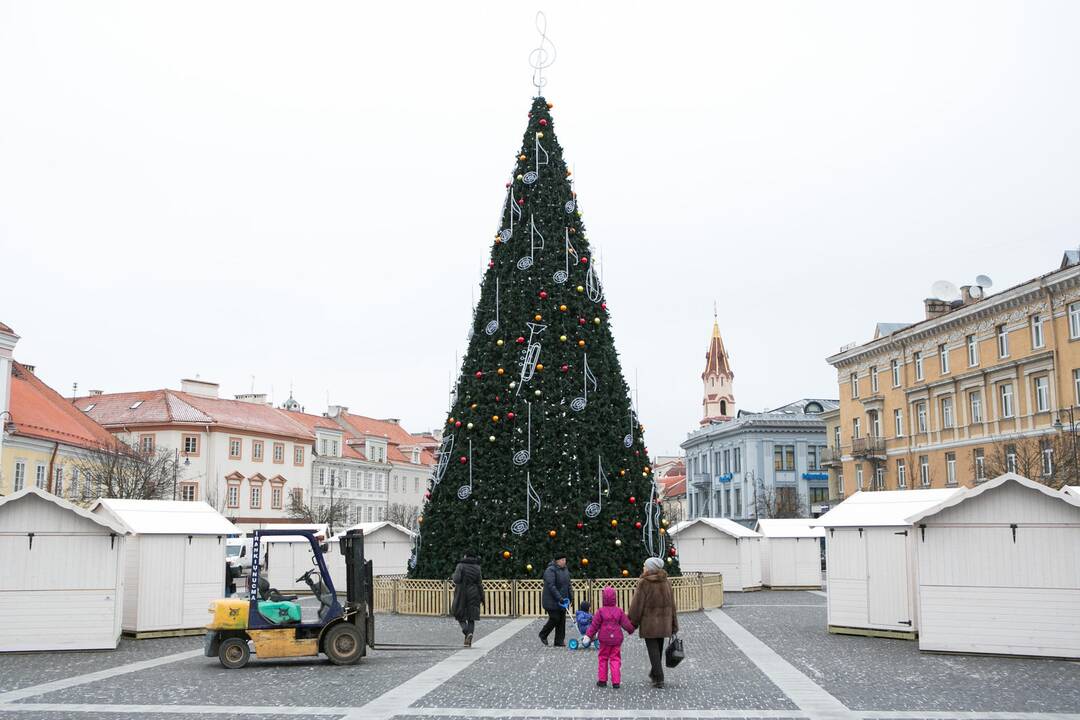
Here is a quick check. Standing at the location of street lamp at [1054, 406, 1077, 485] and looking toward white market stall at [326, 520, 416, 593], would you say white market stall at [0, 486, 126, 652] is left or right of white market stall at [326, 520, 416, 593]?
left

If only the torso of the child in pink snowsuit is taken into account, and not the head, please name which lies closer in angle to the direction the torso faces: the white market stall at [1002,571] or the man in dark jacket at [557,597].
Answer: the man in dark jacket

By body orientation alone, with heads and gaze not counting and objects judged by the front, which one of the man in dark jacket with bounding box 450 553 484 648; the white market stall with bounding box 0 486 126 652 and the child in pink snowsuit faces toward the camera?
the white market stall

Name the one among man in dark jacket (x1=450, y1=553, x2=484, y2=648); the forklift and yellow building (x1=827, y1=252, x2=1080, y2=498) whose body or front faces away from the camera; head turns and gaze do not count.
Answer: the man in dark jacket

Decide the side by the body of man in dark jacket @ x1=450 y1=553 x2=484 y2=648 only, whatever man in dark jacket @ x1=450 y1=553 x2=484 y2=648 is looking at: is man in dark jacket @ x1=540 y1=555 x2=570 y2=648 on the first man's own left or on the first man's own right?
on the first man's own right

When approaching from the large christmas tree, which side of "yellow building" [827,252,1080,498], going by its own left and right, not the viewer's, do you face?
front

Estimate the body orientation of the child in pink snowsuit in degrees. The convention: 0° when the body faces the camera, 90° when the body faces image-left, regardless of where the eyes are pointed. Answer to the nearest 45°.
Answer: approximately 180°

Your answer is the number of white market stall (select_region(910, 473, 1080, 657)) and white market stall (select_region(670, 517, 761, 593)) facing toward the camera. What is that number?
2

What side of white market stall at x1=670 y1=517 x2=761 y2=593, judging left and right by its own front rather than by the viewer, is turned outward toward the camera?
front

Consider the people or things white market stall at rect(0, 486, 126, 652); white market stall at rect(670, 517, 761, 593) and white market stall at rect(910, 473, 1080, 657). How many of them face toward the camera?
3

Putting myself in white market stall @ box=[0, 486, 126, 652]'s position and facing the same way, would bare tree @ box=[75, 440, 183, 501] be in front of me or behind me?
behind

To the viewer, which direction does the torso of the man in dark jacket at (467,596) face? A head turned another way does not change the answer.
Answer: away from the camera

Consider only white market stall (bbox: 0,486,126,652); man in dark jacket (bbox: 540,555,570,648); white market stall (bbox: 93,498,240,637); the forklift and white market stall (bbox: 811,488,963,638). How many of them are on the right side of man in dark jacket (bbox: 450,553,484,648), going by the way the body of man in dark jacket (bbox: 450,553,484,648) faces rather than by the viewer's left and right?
2

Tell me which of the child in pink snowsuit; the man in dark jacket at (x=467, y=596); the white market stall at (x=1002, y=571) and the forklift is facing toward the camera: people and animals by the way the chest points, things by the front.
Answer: the white market stall

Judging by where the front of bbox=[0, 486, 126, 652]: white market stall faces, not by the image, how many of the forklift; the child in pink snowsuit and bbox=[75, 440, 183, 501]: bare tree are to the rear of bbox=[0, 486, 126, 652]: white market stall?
1

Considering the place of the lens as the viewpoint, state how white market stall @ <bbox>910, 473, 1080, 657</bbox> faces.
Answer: facing the viewer

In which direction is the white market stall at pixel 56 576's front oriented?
toward the camera

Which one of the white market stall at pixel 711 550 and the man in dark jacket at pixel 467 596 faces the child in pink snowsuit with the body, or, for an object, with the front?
the white market stall

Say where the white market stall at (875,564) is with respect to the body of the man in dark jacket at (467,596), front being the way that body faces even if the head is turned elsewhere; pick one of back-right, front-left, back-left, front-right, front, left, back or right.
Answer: right
